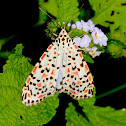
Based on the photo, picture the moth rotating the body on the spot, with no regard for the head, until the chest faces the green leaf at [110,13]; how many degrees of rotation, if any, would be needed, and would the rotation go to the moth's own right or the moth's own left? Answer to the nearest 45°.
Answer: approximately 45° to the moth's own right

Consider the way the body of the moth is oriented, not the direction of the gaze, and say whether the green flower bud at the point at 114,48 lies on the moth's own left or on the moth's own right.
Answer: on the moth's own right

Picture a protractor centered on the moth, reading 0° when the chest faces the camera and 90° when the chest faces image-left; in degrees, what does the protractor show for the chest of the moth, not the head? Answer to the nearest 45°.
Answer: approximately 180°
